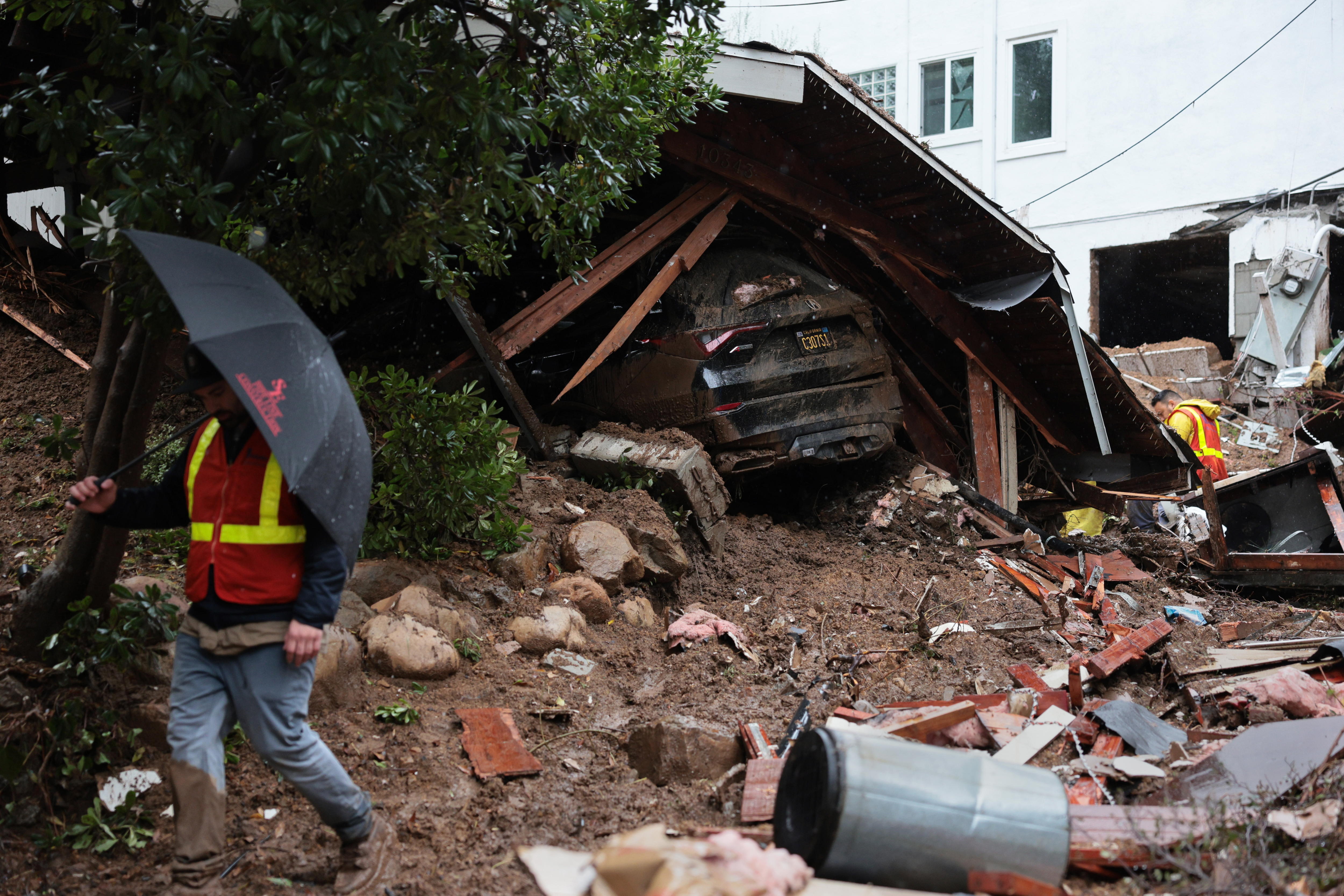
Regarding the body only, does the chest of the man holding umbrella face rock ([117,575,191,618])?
no

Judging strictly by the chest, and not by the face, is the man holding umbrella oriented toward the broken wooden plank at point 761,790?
no

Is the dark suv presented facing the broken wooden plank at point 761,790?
no

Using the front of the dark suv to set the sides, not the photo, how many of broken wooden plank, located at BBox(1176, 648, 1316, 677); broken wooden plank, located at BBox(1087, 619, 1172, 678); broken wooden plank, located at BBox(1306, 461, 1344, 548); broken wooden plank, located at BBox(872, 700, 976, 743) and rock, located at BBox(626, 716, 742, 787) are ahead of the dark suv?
0

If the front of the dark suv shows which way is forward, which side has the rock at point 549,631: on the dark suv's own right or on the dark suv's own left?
on the dark suv's own left

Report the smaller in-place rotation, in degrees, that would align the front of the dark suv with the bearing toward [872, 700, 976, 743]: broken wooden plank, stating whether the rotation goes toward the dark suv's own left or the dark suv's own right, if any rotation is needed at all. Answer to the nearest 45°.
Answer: approximately 135° to the dark suv's own left

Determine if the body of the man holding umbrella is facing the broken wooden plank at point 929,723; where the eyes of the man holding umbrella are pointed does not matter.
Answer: no

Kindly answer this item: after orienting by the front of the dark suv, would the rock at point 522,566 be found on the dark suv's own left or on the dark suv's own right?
on the dark suv's own left

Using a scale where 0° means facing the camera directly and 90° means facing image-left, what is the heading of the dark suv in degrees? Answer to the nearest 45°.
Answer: approximately 135°

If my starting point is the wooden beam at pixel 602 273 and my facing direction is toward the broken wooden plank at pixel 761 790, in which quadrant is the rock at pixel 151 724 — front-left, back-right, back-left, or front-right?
front-right

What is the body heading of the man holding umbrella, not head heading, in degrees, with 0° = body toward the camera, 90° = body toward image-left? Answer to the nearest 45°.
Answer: approximately 45°

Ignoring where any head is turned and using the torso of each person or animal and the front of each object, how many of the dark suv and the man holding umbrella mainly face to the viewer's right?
0

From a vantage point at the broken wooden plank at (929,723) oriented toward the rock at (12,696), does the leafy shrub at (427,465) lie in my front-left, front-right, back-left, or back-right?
front-right
